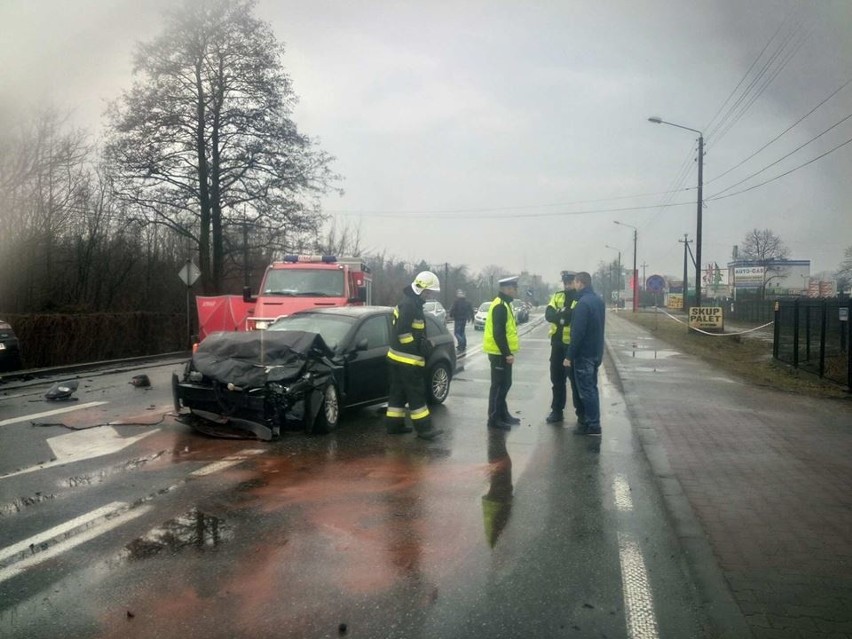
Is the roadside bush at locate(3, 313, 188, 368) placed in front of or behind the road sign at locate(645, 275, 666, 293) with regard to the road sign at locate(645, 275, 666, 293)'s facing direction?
in front

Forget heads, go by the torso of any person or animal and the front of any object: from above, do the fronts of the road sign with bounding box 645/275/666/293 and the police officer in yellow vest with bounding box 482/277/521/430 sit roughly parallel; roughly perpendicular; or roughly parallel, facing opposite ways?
roughly perpendicular

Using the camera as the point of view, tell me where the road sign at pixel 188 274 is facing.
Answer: facing away from the viewer

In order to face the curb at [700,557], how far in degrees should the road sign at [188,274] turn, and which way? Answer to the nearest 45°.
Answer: approximately 180°

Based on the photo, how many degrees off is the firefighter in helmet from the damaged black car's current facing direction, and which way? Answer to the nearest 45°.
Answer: approximately 135° to its left

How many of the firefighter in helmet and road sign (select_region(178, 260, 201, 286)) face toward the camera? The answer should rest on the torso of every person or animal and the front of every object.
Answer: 0

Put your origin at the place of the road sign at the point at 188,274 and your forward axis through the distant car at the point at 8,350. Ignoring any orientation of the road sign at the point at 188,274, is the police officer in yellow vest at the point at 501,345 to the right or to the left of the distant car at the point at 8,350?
left

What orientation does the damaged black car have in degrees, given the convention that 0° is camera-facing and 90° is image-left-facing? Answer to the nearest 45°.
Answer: approximately 45°

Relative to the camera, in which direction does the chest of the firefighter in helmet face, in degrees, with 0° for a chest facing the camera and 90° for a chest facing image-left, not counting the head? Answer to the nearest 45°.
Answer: approximately 270°

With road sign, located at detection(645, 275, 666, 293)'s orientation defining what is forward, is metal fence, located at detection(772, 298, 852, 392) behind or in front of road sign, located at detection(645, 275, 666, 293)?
in front

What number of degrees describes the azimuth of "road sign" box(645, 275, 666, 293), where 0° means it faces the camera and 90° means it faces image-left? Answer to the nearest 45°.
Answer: approximately 0°
